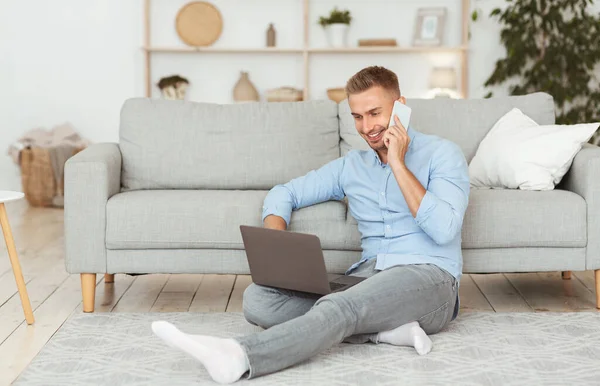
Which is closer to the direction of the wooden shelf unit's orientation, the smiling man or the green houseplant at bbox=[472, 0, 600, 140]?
the smiling man

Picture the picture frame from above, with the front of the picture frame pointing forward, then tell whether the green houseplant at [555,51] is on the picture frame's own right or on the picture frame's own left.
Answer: on the picture frame's own left

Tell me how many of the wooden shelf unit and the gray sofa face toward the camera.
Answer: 2

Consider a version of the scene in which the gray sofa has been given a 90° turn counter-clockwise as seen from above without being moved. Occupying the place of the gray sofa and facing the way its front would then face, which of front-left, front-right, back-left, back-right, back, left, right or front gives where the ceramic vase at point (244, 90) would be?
left

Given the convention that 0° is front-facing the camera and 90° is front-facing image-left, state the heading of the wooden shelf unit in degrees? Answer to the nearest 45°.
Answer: approximately 0°

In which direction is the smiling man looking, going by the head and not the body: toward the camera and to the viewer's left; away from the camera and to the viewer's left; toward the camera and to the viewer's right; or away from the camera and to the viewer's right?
toward the camera and to the viewer's left

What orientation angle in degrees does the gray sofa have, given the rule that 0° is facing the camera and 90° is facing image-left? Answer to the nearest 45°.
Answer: approximately 0°

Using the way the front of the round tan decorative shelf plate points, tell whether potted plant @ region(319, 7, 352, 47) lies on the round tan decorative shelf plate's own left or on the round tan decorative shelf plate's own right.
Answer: on the round tan decorative shelf plate's own left

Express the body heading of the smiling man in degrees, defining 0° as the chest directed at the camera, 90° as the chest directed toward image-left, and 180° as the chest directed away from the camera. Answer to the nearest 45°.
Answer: approximately 45°

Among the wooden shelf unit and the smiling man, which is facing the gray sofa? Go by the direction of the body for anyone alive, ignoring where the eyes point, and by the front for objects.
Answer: the wooden shelf unit
